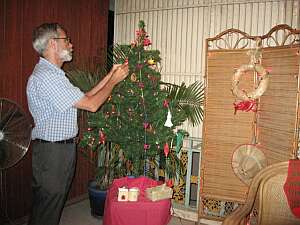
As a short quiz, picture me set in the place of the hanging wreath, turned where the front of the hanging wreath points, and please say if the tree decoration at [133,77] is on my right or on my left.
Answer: on my right

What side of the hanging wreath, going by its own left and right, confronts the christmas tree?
right

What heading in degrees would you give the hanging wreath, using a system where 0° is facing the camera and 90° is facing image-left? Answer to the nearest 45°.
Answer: approximately 0°

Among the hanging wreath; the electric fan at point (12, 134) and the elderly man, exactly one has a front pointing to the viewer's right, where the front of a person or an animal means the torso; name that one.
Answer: the elderly man

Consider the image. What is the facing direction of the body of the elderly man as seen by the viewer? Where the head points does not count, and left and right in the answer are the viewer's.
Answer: facing to the right of the viewer

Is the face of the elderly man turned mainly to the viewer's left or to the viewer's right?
to the viewer's right
